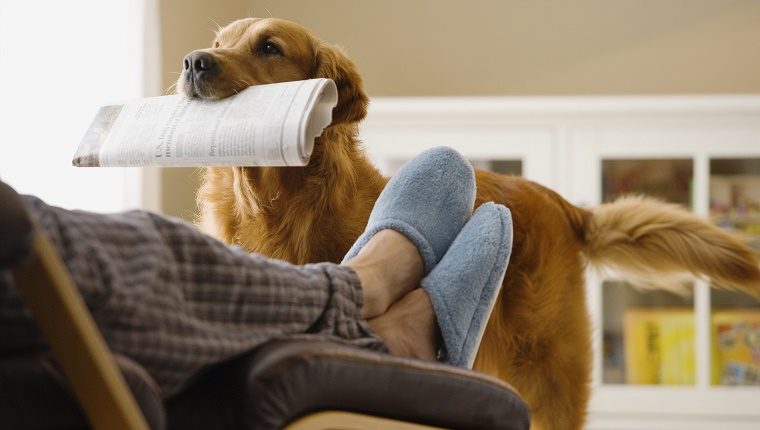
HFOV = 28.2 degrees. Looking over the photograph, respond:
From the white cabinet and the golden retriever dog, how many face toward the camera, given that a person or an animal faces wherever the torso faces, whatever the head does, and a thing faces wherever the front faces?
1

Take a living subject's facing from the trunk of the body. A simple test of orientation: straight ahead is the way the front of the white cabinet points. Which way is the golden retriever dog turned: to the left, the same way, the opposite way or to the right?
to the right

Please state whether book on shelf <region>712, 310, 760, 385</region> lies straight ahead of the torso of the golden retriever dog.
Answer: no

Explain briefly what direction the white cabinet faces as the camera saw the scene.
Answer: facing the viewer

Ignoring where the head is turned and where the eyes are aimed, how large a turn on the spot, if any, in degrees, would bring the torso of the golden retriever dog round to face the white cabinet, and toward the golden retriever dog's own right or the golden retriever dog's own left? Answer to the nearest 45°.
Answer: approximately 90° to the golden retriever dog's own right

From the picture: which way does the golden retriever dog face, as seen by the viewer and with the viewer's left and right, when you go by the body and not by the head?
facing to the left of the viewer

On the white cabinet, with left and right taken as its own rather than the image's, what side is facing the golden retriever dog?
front

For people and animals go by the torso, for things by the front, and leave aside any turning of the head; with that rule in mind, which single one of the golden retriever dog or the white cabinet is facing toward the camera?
the white cabinet
